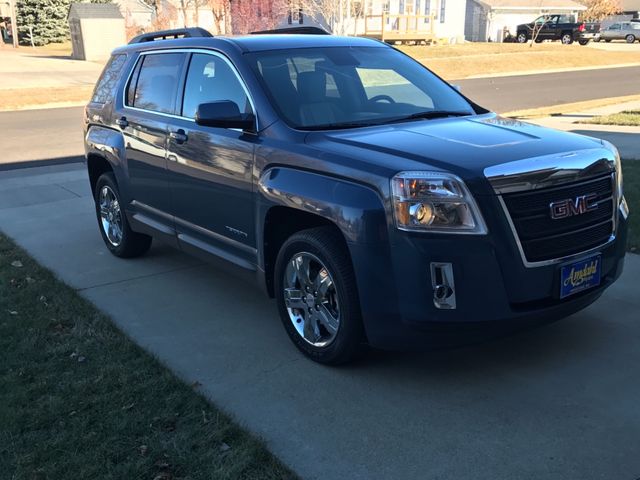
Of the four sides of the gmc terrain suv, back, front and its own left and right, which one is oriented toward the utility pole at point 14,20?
back

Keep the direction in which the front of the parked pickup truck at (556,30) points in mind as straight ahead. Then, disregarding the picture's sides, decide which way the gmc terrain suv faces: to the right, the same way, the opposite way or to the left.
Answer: the opposite way

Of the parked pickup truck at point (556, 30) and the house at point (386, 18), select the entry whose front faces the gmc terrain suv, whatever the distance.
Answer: the house

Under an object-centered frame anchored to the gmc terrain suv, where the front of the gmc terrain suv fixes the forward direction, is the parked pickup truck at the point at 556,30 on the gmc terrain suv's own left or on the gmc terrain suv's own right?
on the gmc terrain suv's own left

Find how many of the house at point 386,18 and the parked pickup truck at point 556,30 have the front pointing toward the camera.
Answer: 1

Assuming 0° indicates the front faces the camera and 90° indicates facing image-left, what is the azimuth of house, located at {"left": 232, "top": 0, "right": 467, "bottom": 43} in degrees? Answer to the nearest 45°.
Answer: approximately 0°

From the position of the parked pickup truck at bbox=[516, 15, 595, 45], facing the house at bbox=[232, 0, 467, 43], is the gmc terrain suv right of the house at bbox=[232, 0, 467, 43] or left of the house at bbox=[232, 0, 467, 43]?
left

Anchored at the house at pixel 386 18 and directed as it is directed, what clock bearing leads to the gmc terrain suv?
The gmc terrain suv is roughly at 12 o'clock from the house.
